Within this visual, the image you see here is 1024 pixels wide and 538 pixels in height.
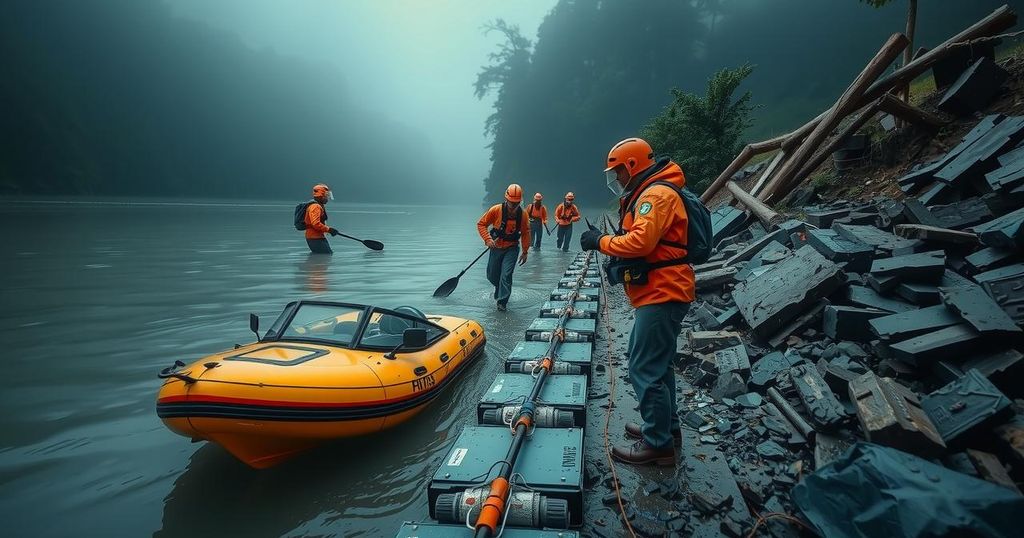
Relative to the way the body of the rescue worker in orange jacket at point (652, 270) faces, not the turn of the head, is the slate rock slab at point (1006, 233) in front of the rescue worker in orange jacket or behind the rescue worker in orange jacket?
behind

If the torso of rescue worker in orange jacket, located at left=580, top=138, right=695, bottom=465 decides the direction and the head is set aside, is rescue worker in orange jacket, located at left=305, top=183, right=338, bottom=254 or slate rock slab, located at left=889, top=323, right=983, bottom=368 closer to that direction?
the rescue worker in orange jacket

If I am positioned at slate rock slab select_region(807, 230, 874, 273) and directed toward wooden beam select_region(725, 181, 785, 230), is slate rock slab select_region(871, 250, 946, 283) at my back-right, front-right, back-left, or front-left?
back-right

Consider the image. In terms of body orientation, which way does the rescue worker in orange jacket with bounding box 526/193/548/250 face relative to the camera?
toward the camera

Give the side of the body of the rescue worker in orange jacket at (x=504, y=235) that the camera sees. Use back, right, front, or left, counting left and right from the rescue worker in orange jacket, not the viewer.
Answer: front

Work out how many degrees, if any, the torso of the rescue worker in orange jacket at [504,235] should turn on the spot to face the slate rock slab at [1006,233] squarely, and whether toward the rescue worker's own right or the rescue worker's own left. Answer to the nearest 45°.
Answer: approximately 45° to the rescue worker's own left

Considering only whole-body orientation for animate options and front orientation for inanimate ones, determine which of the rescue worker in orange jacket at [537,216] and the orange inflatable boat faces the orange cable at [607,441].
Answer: the rescue worker in orange jacket

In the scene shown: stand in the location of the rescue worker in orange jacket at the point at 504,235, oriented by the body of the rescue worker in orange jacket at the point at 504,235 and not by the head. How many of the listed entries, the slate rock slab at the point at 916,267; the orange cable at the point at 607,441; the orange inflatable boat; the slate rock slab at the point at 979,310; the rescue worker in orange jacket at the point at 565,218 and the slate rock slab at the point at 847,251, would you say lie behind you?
1

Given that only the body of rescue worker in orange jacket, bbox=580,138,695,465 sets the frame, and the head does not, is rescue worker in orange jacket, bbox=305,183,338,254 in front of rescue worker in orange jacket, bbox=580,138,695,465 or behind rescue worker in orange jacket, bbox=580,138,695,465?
in front

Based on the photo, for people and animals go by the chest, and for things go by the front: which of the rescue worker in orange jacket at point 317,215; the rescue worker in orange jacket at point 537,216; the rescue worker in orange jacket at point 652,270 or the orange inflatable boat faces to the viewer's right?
the rescue worker in orange jacket at point 317,215

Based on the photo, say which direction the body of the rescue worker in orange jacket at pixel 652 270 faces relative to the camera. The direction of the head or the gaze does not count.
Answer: to the viewer's left

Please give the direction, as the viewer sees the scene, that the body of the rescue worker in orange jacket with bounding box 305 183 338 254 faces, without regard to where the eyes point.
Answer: to the viewer's right

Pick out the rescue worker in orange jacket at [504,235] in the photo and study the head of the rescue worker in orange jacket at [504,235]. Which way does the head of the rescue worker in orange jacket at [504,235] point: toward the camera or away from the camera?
toward the camera

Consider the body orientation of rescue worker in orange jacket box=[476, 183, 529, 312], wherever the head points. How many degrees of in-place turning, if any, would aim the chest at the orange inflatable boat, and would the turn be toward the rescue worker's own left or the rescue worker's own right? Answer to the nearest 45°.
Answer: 0° — they already face it

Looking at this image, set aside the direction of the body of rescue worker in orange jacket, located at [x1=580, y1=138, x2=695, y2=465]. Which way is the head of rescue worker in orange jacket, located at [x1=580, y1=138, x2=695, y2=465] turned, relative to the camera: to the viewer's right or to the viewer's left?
to the viewer's left

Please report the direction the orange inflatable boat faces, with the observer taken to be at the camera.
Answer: facing the viewer and to the left of the viewer

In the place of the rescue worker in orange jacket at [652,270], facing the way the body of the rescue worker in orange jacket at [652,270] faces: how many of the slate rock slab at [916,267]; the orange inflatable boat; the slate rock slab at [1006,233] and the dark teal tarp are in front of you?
1

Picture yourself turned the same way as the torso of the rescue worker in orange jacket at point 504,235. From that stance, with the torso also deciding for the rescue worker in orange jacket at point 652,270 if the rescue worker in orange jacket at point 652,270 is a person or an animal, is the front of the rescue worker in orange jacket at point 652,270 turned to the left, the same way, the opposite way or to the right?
to the right
